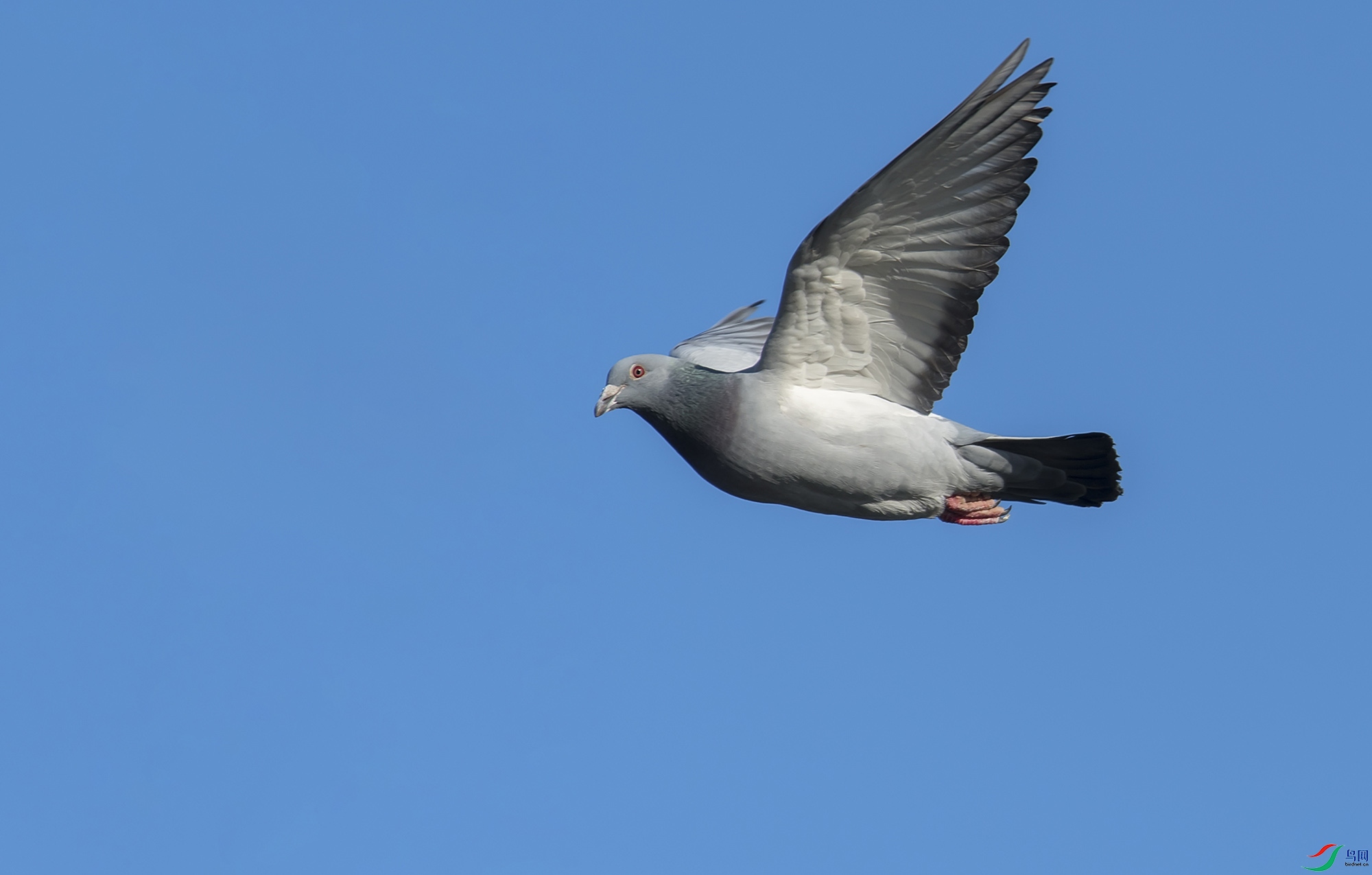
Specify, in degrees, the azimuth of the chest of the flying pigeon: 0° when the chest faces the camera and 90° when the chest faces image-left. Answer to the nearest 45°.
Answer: approximately 90°
